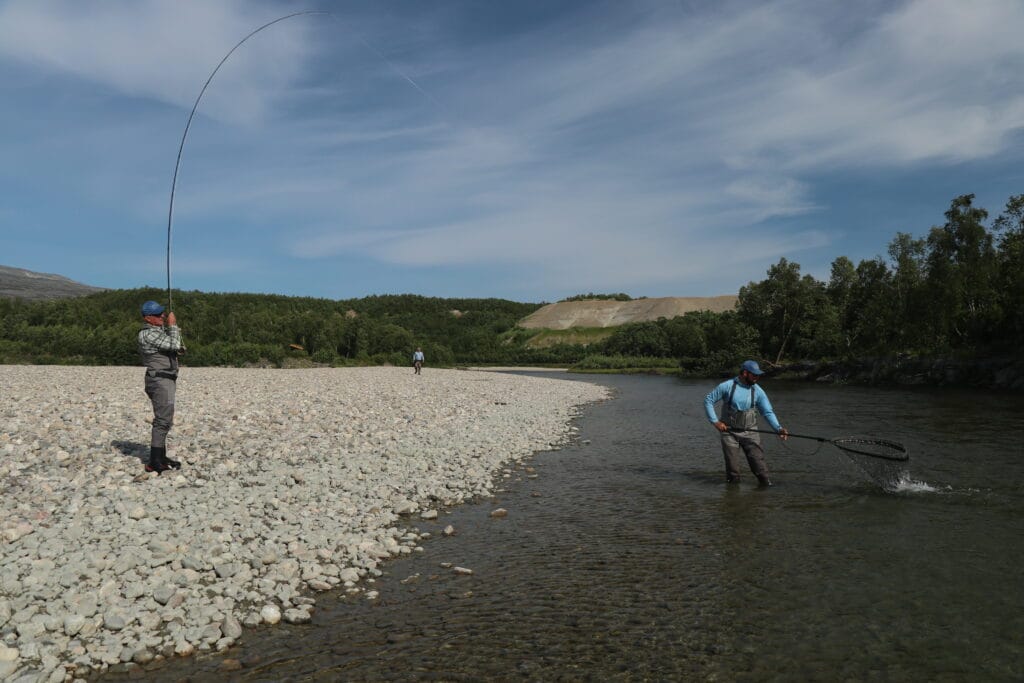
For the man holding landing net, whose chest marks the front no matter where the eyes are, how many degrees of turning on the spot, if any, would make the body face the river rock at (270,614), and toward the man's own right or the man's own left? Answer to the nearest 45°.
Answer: approximately 90° to the man's own right

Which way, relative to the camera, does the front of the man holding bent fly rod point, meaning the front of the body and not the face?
to the viewer's right

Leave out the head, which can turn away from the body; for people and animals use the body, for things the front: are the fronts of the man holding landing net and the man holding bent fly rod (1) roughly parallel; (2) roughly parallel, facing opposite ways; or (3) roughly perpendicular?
roughly perpendicular

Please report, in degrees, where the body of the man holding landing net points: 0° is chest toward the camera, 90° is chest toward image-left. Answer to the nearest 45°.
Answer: approximately 315°

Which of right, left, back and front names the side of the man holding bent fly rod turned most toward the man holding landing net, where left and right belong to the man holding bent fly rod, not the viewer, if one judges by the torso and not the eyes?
front

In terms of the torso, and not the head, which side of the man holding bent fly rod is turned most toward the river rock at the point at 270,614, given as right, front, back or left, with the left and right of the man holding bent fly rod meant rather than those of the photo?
right

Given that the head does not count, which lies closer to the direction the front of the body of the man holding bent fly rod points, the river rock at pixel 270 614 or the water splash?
the water splash

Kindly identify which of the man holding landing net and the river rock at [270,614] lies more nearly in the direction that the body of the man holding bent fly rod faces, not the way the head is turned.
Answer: the man holding landing net

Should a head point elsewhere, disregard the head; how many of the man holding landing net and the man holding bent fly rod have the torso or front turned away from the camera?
0
